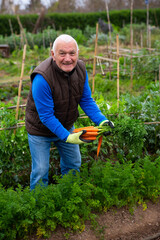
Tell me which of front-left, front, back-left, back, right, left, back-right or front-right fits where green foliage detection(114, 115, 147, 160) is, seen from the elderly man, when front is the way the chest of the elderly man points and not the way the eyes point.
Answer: left

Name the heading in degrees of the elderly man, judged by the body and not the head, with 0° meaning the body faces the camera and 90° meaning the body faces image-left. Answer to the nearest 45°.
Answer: approximately 315°

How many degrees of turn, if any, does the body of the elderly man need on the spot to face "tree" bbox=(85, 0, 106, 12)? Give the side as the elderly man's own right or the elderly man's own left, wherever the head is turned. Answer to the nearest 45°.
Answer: approximately 135° to the elderly man's own left

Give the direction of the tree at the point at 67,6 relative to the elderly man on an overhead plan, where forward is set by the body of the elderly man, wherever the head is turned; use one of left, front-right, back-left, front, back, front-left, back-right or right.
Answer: back-left

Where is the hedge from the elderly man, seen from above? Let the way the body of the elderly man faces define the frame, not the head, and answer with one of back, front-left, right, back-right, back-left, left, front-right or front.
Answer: back-left
